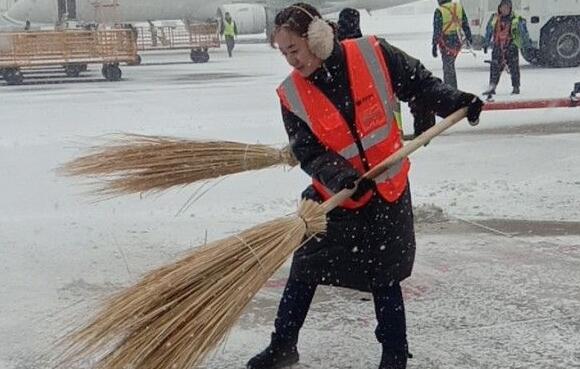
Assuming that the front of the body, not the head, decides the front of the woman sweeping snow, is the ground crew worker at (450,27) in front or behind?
behind

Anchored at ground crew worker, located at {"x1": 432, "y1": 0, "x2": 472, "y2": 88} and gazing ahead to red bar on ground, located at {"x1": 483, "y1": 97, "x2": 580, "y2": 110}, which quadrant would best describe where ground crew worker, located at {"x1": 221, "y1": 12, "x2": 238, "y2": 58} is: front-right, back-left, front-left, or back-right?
back-right

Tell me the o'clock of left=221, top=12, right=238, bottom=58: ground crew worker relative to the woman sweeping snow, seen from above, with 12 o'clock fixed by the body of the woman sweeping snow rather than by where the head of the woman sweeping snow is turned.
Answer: The ground crew worker is roughly at 4 o'clock from the woman sweeping snow.

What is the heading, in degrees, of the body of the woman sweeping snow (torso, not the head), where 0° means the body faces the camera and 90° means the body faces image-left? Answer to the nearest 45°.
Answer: approximately 45°
